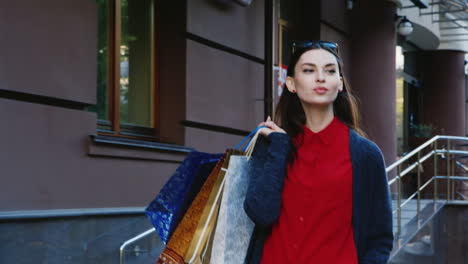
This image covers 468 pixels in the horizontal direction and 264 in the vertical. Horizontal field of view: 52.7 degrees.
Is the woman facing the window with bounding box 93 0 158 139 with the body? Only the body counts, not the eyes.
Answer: no

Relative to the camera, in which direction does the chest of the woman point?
toward the camera
